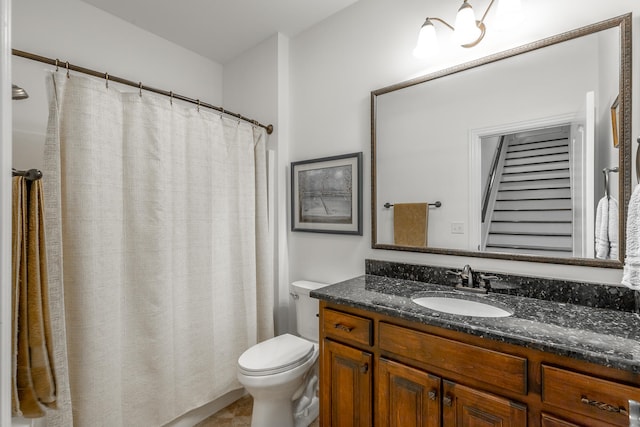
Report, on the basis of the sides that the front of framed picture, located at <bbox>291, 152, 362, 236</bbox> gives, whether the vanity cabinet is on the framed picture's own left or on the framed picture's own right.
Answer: on the framed picture's own left

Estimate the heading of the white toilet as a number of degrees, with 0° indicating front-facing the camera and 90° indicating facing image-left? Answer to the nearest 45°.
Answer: approximately 45°

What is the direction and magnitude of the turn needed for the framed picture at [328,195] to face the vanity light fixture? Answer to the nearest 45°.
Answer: approximately 90° to its left

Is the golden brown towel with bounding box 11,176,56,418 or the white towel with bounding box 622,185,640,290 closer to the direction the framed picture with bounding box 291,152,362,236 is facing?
the golden brown towel

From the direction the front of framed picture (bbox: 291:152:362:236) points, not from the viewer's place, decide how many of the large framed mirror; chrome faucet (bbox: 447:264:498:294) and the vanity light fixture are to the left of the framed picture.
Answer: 3

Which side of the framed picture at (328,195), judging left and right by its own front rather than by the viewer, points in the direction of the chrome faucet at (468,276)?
left

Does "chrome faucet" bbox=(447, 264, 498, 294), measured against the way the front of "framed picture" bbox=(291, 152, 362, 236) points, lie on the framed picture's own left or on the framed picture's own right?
on the framed picture's own left
